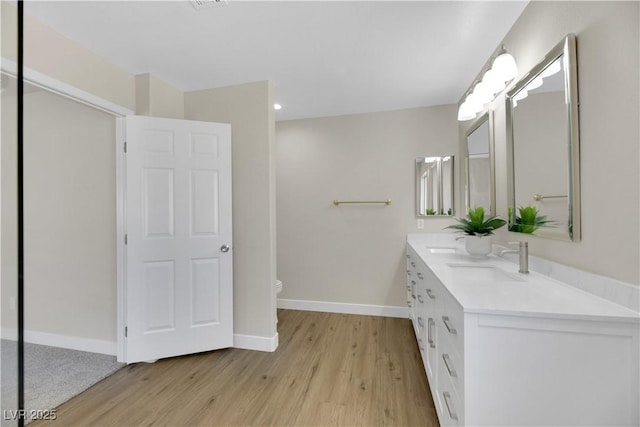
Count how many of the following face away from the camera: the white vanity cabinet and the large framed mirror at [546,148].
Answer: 0

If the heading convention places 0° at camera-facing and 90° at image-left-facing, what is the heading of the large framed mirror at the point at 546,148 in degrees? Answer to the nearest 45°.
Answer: approximately 45°

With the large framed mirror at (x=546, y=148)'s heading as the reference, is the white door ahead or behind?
ahead

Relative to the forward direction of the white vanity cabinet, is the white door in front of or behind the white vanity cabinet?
in front

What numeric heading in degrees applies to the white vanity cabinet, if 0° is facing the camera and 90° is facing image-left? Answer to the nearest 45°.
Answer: approximately 90°
